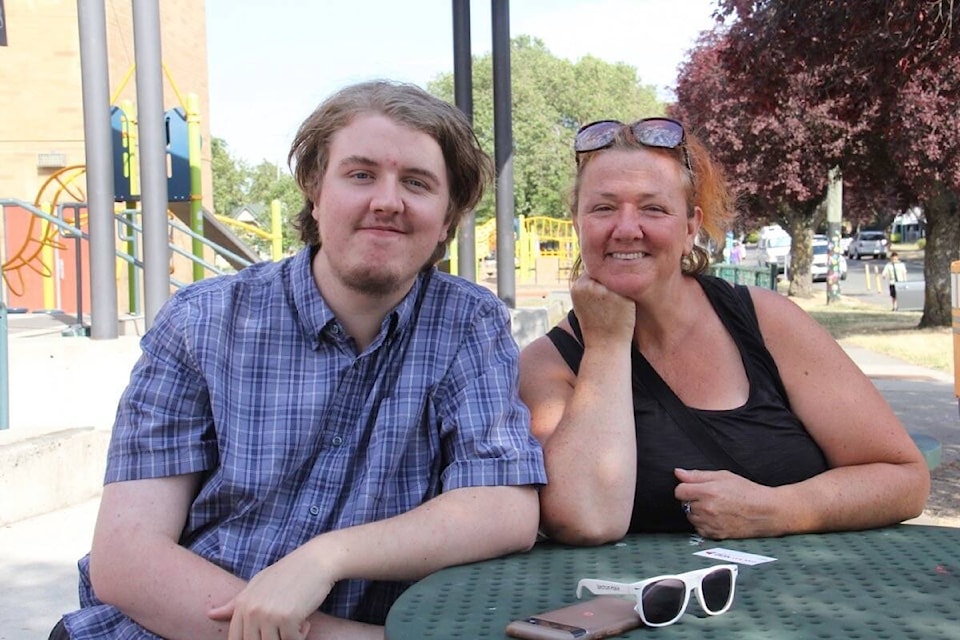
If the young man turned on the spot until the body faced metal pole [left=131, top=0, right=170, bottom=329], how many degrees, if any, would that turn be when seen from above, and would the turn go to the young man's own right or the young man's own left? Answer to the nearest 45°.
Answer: approximately 180°

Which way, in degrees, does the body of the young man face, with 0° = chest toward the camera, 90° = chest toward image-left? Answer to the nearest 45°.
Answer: approximately 0°

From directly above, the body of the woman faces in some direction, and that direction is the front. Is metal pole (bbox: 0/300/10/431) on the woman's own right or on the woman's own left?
on the woman's own right

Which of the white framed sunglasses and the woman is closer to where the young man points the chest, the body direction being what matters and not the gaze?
the white framed sunglasses

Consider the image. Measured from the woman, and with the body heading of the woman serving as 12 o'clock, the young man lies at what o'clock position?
The young man is roughly at 2 o'clock from the woman.

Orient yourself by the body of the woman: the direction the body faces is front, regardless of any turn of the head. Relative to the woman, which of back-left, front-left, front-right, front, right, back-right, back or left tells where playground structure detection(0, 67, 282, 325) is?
back-right

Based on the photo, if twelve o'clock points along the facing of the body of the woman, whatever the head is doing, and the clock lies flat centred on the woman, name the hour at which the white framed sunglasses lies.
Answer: The white framed sunglasses is roughly at 12 o'clock from the woman.

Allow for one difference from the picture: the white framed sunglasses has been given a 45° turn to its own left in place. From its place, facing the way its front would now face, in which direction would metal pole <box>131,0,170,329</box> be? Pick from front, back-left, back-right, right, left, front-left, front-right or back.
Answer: back-left

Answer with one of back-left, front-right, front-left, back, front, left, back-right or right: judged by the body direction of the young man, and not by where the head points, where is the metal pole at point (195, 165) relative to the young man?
back

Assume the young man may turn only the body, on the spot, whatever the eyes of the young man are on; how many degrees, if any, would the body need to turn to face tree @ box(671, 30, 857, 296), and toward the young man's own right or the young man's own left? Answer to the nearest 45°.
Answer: approximately 135° to the young man's own left

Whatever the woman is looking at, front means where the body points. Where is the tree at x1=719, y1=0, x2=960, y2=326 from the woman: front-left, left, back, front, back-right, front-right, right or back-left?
back

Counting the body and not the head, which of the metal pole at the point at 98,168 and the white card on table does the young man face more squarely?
the white card on table

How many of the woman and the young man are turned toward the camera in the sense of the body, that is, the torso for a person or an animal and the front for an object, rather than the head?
2

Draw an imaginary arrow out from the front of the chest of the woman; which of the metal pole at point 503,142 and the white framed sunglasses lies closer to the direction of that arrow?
the white framed sunglasses
